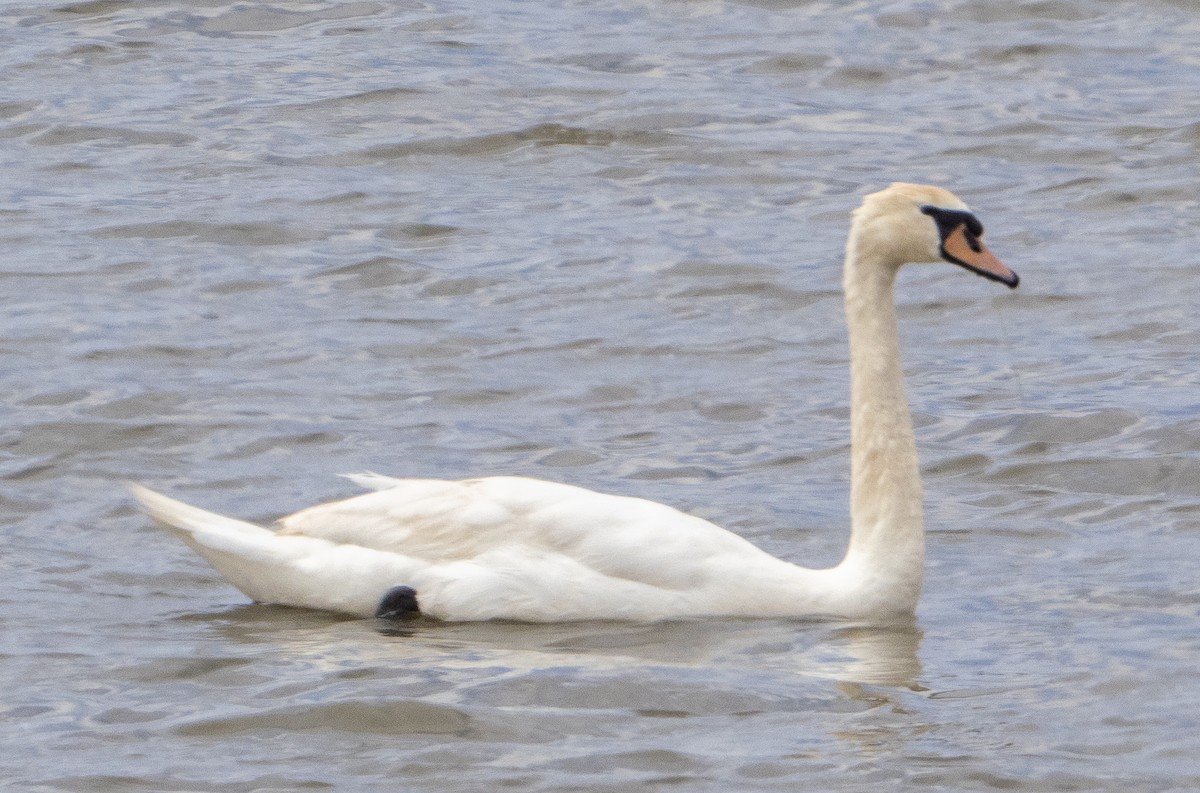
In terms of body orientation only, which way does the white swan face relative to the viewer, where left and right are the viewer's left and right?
facing to the right of the viewer
